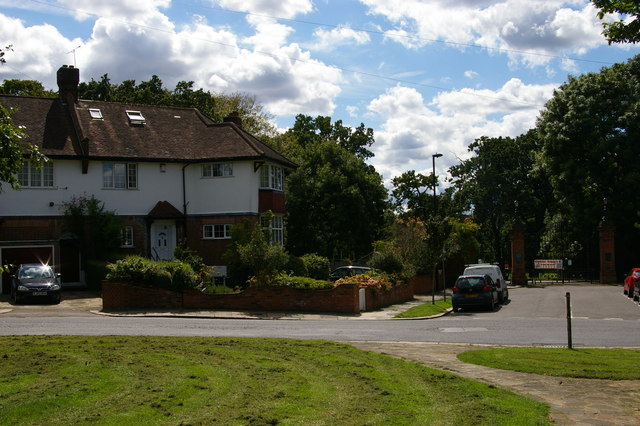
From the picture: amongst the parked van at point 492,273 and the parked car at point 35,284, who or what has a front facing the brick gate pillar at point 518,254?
the parked van at point 492,273

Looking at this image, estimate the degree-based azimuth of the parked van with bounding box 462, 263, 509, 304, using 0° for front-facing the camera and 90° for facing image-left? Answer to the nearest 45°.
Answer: approximately 180°

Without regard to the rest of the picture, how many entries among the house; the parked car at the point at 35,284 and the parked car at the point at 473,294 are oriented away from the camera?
1

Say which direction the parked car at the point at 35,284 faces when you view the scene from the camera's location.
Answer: facing the viewer

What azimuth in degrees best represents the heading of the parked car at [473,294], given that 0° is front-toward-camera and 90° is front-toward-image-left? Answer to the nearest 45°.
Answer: approximately 180°

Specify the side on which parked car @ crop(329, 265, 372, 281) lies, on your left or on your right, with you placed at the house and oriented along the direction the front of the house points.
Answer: on your left

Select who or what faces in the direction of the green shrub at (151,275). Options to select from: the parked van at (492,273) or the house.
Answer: the house

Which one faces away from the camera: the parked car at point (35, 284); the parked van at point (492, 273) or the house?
the parked van at point (492, 273)

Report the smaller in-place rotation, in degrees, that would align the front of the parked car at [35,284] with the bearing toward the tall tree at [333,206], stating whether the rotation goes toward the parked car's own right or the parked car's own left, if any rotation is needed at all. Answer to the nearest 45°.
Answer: approximately 135° to the parked car's own left

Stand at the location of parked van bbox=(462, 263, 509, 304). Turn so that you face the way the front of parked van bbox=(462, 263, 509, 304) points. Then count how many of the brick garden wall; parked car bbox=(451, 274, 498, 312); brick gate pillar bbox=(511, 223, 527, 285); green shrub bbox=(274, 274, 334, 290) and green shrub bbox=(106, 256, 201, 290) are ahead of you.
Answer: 1

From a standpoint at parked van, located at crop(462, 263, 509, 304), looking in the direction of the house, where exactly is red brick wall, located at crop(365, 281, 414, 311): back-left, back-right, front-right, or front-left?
front-left

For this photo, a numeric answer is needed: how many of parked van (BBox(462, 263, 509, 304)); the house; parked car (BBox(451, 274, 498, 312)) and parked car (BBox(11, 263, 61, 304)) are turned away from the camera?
2

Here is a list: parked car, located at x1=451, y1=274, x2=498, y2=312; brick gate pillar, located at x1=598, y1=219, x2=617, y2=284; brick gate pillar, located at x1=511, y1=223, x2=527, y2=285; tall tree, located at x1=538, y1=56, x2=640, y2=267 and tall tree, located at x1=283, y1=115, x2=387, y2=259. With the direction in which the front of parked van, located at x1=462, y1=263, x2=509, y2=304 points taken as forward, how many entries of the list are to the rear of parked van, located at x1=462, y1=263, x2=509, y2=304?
1

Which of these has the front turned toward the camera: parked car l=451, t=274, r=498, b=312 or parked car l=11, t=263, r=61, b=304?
parked car l=11, t=263, r=61, b=304

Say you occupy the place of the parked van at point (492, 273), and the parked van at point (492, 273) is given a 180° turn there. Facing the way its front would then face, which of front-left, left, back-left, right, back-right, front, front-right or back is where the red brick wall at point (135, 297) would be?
front-right
